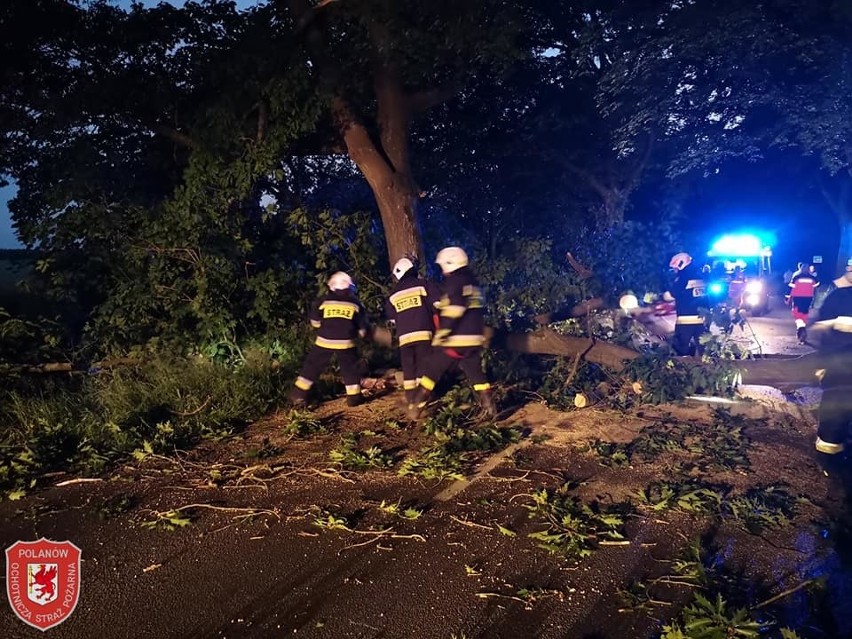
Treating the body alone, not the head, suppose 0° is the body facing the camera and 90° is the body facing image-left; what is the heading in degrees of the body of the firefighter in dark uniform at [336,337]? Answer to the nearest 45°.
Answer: approximately 180°

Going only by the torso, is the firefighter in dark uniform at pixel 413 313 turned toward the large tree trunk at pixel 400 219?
yes

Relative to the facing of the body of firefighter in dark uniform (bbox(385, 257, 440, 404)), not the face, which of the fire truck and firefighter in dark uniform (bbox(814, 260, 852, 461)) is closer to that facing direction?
the fire truck

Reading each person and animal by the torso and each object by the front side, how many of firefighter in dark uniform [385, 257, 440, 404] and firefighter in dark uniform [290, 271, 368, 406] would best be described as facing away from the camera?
2

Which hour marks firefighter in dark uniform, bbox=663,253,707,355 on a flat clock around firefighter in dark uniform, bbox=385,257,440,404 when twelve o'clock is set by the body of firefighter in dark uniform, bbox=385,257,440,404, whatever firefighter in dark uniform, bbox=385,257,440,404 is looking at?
firefighter in dark uniform, bbox=663,253,707,355 is roughly at 2 o'clock from firefighter in dark uniform, bbox=385,257,440,404.

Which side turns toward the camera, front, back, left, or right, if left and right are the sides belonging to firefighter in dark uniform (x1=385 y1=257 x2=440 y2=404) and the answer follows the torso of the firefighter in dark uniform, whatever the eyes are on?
back

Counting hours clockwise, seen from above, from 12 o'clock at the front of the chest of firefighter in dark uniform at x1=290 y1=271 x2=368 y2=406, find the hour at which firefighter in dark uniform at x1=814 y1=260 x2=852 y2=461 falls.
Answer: firefighter in dark uniform at x1=814 y1=260 x2=852 y2=461 is roughly at 4 o'clock from firefighter in dark uniform at x1=290 y1=271 x2=368 y2=406.
